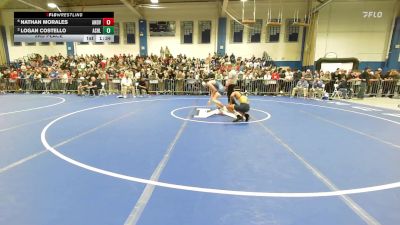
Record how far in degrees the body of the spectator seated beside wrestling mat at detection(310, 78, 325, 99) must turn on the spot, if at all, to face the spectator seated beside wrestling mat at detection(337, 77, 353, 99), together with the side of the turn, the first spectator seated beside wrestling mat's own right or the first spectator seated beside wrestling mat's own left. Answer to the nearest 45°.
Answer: approximately 135° to the first spectator seated beside wrestling mat's own left

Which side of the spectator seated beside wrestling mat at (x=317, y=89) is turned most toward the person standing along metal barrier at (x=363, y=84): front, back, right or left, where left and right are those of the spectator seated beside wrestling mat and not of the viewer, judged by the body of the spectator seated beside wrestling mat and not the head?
left

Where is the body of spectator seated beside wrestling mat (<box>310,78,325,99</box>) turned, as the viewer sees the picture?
toward the camera

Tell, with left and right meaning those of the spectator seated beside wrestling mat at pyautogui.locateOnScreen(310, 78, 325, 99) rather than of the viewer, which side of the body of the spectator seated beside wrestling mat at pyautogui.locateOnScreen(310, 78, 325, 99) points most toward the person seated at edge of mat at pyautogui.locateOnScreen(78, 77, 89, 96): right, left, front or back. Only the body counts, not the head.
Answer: right
